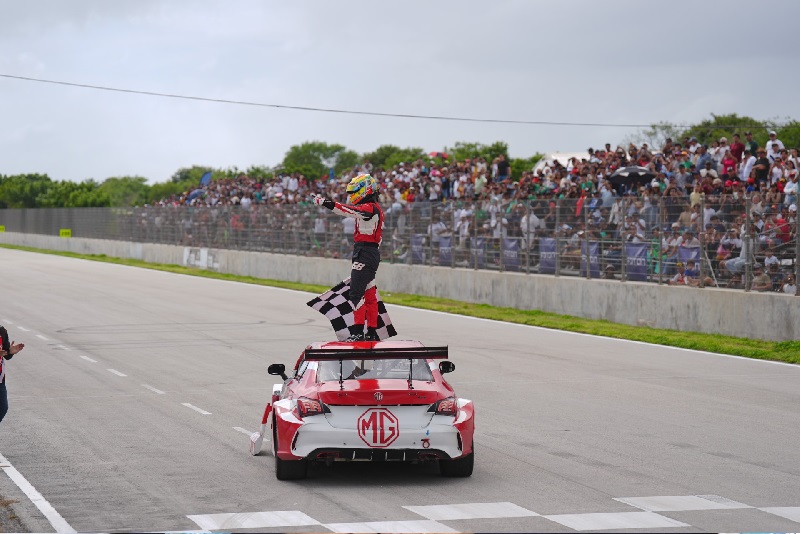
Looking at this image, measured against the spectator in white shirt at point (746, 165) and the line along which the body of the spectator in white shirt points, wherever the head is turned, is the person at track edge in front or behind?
in front

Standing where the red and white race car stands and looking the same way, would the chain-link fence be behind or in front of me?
in front

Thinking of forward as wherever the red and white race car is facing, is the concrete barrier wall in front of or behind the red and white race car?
in front

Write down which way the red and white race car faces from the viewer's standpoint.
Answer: facing away from the viewer

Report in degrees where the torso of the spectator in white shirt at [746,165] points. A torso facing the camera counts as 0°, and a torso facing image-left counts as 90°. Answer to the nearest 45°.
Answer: approximately 45°

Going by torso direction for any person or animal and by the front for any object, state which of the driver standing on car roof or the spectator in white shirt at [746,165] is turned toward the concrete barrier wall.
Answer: the spectator in white shirt
